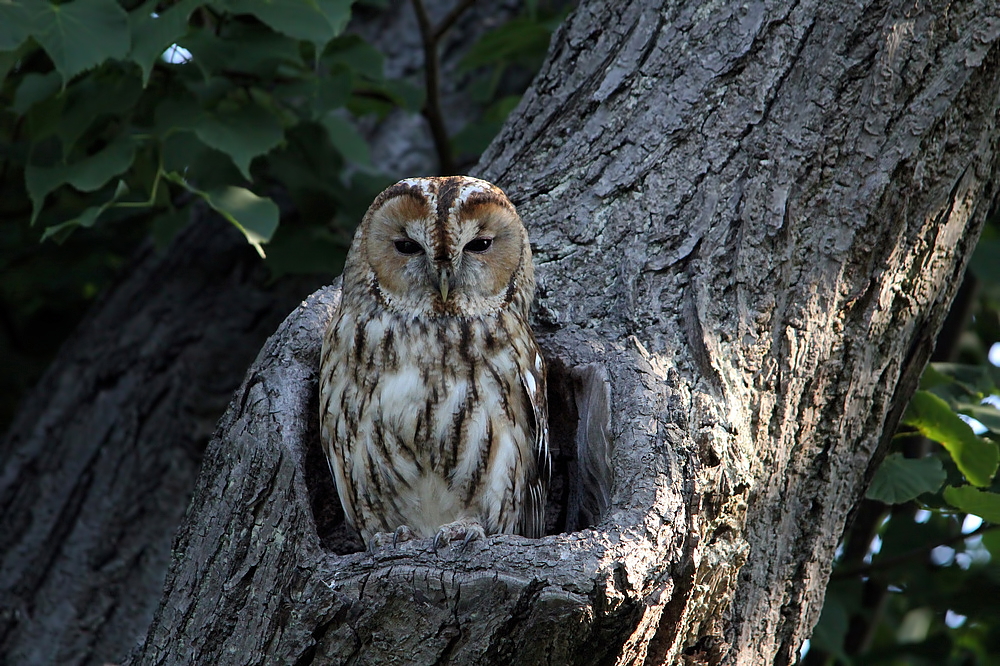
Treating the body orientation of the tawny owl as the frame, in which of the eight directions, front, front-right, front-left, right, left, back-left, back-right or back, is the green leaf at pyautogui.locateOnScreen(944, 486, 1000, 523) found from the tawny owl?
left

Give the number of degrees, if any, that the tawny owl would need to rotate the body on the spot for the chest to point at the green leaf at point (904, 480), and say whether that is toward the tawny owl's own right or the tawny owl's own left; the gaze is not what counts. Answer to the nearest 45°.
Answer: approximately 90° to the tawny owl's own left

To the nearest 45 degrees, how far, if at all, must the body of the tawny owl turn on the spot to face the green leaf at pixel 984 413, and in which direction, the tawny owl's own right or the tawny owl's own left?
approximately 90° to the tawny owl's own left

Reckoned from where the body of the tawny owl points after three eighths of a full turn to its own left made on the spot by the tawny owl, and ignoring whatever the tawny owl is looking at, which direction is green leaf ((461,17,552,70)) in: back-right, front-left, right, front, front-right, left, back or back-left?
front-left

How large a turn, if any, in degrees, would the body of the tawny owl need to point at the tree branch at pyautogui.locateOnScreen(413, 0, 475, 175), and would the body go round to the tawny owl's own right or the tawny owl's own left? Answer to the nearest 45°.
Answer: approximately 180°

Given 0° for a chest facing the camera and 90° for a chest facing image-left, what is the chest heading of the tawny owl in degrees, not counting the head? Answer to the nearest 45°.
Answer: approximately 0°

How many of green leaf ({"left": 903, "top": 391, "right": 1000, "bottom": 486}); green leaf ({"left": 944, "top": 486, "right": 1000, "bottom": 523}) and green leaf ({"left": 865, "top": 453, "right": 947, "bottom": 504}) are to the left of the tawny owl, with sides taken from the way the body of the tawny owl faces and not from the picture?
3

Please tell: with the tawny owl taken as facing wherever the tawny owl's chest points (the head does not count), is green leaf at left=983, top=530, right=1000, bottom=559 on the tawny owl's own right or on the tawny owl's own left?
on the tawny owl's own left

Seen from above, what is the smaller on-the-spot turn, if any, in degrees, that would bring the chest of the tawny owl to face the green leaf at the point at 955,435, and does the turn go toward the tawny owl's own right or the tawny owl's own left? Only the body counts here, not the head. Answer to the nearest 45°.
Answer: approximately 90° to the tawny owl's own left
